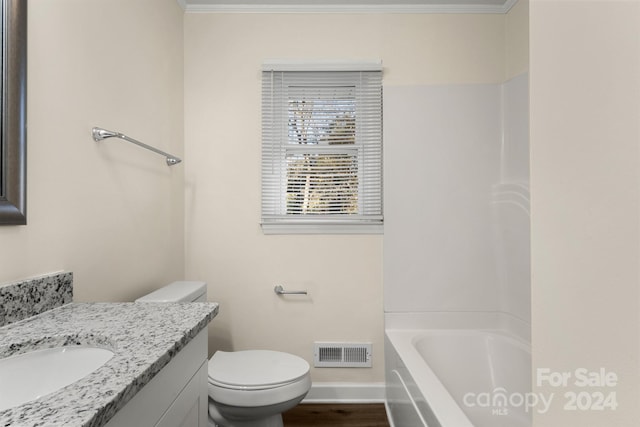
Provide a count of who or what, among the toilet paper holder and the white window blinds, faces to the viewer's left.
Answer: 0

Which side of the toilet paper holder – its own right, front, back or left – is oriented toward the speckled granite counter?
front

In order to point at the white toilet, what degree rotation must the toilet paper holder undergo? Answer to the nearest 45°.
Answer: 0° — it already faces it

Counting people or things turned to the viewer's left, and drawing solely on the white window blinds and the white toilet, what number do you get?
0

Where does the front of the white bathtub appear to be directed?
to the viewer's left

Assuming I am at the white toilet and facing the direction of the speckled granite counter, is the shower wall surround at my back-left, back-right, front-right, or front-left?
back-left

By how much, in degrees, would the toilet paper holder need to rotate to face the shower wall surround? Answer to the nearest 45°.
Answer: approximately 90° to its left

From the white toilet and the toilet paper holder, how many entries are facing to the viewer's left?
0

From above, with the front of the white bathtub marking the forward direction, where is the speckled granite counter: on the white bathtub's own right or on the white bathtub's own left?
on the white bathtub's own left

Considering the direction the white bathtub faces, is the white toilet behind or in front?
in front

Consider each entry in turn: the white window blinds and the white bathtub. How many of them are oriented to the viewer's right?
0
